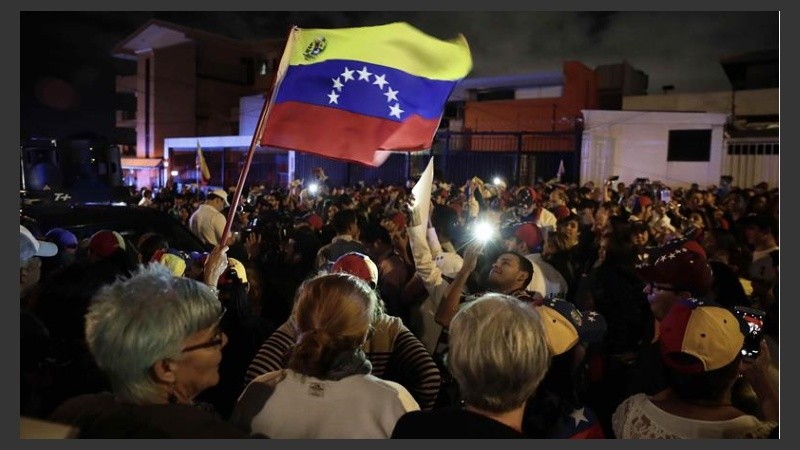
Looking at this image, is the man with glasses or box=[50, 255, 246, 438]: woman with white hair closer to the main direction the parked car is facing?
the man with glasses

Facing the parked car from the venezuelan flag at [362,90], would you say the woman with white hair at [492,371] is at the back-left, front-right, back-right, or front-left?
back-left

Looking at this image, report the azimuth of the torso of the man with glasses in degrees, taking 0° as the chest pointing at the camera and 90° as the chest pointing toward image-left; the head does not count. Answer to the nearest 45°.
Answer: approximately 90°

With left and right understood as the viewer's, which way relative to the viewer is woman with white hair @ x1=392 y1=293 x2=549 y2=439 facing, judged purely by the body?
facing away from the viewer

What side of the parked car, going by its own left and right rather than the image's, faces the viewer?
right

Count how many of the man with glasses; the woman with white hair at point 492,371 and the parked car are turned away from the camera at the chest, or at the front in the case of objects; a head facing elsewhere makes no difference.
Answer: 1

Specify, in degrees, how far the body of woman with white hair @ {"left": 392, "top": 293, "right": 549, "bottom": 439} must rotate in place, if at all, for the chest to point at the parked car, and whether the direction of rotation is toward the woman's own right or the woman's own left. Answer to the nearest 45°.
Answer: approximately 45° to the woman's own left

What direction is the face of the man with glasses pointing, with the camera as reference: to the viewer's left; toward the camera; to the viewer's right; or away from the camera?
to the viewer's left

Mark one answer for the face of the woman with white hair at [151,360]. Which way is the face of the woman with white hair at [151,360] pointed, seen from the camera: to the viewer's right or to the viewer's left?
to the viewer's right

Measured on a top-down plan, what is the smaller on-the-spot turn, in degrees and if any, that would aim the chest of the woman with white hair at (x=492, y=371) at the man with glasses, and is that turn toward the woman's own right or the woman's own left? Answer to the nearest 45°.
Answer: approximately 45° to the woman's own right

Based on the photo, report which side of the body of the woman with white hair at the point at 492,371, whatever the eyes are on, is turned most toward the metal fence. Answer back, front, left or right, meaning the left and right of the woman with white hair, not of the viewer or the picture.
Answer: front

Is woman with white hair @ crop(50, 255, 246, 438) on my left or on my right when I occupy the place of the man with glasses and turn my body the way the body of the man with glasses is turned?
on my left

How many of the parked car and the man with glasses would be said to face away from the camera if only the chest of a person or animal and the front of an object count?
0

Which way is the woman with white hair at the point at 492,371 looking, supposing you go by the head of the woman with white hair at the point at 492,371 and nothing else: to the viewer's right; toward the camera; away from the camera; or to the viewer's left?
away from the camera
